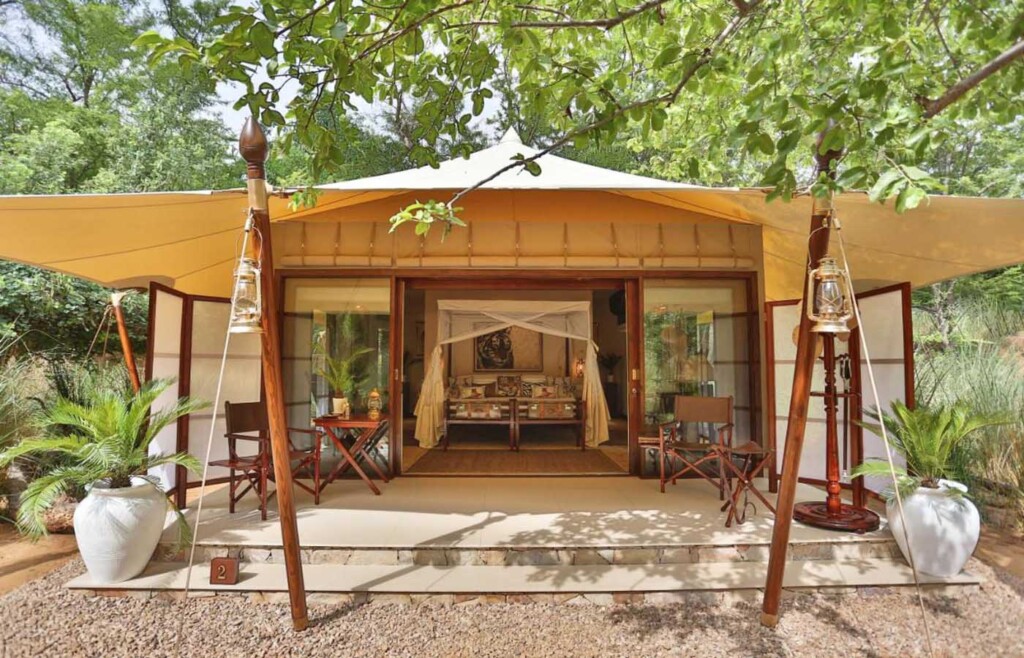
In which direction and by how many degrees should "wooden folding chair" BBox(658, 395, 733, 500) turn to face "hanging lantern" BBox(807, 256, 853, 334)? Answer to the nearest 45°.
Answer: approximately 45° to its left

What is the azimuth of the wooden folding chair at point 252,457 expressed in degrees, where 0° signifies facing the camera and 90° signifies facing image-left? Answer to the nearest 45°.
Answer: approximately 315°

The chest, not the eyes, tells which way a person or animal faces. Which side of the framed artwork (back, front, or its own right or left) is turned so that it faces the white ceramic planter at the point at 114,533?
front

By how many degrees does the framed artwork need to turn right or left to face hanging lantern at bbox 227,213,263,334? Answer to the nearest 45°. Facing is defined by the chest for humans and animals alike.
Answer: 0° — it already faces it

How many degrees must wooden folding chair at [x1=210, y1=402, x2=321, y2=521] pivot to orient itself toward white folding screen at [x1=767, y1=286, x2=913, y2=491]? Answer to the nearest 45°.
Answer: approximately 45° to its left

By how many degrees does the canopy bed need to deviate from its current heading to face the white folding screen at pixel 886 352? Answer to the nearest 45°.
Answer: approximately 45° to its left

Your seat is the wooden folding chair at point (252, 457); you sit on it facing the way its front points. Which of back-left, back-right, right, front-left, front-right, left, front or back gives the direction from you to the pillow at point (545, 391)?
left

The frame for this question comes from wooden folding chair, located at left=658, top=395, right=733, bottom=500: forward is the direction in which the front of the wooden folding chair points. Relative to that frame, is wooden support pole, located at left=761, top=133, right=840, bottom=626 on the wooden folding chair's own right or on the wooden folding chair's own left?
on the wooden folding chair's own left

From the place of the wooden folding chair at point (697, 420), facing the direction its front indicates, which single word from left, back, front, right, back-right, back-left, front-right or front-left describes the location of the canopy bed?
right

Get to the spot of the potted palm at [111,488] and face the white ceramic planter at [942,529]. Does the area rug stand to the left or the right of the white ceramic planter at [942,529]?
left

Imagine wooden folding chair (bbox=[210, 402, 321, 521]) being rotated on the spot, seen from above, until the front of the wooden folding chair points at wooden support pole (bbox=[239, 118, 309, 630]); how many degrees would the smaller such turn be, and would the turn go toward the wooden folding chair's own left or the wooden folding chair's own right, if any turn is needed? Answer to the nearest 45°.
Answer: approximately 45° to the wooden folding chair's own right

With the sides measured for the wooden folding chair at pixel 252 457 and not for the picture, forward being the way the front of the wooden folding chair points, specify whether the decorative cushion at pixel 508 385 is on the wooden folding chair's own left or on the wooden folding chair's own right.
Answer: on the wooden folding chair's own left
